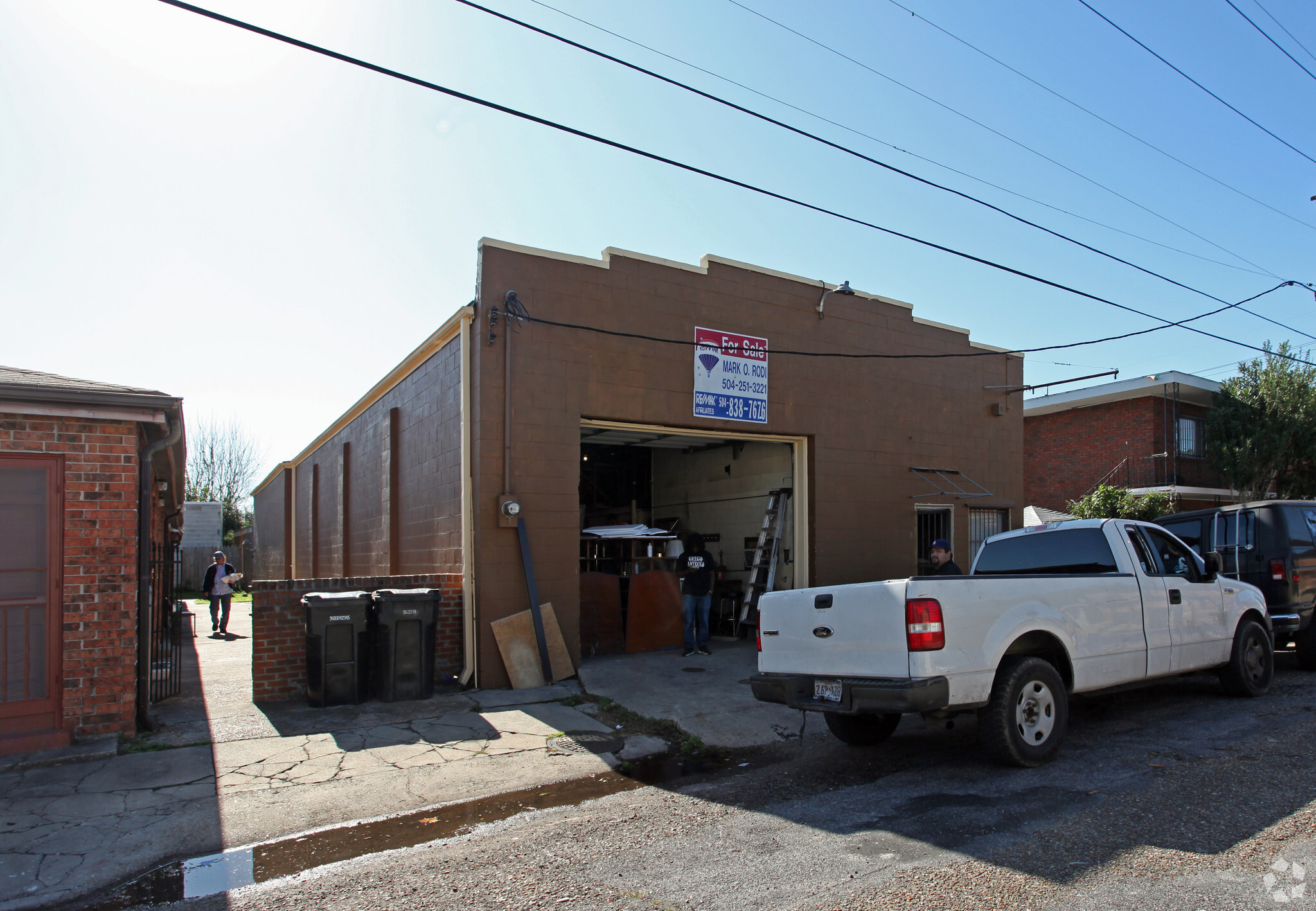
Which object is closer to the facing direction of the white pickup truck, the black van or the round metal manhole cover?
the black van

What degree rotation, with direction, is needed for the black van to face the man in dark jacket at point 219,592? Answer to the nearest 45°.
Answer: approximately 135° to its left

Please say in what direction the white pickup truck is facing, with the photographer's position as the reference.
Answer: facing away from the viewer and to the right of the viewer

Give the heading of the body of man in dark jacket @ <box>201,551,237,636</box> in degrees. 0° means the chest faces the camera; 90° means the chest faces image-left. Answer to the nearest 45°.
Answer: approximately 0°

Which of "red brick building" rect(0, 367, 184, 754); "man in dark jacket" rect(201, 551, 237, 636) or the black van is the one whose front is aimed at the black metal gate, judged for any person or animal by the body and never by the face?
the man in dark jacket

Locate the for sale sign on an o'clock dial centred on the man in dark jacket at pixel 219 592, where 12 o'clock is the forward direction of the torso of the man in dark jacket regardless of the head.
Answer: The for sale sign is roughly at 11 o'clock from the man in dark jacket.

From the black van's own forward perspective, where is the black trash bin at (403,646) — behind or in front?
behind

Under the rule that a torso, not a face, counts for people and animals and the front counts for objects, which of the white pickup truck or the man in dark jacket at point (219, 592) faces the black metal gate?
the man in dark jacket
